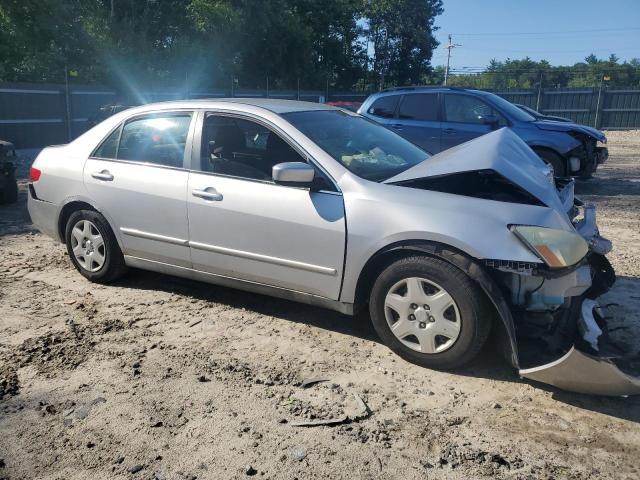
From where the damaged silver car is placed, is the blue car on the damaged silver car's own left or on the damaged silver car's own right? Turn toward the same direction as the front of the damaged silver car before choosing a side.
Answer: on the damaged silver car's own left

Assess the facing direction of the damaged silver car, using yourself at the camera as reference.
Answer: facing the viewer and to the right of the viewer
